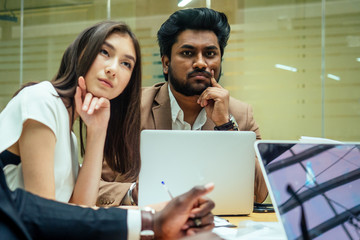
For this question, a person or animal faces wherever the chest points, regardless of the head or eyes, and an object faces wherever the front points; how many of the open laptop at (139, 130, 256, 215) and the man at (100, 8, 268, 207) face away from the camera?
1

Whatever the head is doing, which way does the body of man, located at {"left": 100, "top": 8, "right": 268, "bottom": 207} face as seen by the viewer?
toward the camera

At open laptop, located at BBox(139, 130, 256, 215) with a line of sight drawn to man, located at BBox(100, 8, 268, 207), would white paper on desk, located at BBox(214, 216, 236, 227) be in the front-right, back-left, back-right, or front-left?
back-right

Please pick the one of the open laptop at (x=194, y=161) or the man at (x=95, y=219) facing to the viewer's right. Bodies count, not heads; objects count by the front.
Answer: the man

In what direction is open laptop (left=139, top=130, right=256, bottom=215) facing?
away from the camera

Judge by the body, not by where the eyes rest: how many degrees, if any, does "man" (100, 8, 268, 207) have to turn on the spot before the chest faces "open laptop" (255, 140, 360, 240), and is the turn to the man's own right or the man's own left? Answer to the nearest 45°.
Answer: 0° — they already face it

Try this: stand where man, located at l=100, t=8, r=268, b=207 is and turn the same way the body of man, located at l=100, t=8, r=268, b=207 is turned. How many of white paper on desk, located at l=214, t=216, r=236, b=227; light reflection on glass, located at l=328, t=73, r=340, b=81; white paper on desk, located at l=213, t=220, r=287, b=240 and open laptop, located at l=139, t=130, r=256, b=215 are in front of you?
3

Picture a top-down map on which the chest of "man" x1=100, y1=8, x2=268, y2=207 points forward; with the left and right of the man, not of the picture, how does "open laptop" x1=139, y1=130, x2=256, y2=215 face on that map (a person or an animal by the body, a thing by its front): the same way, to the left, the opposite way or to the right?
the opposite way

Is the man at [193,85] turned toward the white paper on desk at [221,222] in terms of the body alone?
yes

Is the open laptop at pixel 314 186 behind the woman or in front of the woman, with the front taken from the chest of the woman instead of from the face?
in front

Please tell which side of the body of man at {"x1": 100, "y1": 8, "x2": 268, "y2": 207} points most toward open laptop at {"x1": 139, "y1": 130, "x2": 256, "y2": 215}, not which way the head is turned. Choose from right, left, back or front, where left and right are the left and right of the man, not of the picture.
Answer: front

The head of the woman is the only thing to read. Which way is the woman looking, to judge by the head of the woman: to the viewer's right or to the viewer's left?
to the viewer's right

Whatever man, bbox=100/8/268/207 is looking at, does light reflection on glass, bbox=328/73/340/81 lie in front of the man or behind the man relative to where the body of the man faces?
behind
